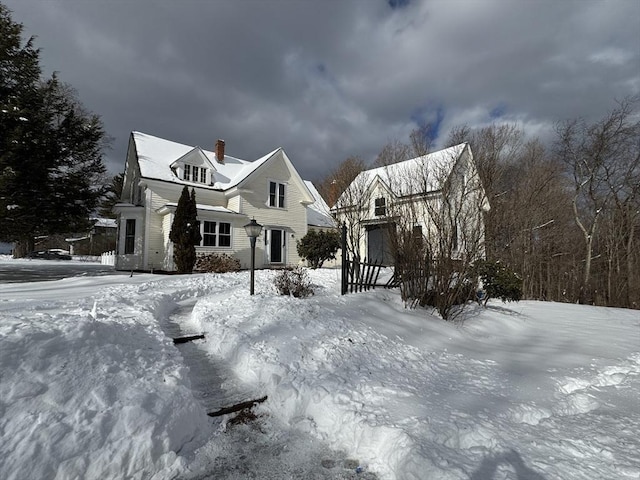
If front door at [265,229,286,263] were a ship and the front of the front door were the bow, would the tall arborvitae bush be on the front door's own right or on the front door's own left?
on the front door's own right

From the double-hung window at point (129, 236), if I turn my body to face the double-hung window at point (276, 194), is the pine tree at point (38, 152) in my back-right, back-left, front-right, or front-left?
back-left

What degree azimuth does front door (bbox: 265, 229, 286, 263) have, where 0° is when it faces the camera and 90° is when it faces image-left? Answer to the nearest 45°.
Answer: approximately 0°

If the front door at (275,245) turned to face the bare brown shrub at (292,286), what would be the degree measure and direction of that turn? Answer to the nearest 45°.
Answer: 0° — it already faces it

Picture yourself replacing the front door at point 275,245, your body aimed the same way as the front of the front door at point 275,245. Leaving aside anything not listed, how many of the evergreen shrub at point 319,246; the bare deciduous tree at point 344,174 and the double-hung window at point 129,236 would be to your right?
1

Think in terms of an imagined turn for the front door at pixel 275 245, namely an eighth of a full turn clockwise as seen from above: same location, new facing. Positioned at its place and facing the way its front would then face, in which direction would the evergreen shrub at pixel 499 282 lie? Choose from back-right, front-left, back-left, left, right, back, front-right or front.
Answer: left

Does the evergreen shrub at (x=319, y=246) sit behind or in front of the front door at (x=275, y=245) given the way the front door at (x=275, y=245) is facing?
in front

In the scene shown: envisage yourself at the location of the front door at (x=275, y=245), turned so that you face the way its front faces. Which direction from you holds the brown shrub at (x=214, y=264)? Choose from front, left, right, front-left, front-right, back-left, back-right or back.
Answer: front-right
